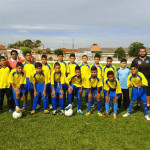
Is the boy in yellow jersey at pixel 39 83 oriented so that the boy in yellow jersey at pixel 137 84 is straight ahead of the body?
no

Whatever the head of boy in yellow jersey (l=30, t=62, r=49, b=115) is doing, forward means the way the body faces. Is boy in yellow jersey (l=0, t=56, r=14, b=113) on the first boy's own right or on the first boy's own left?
on the first boy's own right

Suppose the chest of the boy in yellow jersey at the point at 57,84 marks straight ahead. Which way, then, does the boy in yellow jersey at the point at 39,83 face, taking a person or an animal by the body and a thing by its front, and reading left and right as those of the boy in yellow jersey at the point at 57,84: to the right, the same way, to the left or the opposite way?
the same way

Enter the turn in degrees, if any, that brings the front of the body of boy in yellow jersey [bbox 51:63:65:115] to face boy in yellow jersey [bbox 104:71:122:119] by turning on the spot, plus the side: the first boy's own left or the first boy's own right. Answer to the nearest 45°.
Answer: approximately 90° to the first boy's own left

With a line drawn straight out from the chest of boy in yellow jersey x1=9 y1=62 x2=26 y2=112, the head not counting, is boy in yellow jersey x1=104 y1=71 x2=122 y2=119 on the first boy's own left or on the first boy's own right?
on the first boy's own left

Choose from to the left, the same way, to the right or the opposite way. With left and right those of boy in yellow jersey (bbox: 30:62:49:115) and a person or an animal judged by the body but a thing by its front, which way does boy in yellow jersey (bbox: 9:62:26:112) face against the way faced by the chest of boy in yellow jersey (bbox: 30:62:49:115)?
the same way

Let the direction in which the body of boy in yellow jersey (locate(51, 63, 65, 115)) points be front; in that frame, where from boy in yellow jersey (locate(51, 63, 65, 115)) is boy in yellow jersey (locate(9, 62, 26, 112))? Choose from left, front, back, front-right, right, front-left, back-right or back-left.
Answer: right

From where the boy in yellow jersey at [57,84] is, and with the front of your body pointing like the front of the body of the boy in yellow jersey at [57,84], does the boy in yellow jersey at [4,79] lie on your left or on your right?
on your right

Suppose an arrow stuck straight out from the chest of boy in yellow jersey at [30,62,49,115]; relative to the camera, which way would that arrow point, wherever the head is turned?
toward the camera

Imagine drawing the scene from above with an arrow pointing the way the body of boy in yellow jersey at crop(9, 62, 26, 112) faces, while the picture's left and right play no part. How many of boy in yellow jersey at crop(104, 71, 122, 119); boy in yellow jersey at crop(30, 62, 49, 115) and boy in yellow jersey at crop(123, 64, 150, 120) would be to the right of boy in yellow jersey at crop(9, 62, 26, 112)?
0

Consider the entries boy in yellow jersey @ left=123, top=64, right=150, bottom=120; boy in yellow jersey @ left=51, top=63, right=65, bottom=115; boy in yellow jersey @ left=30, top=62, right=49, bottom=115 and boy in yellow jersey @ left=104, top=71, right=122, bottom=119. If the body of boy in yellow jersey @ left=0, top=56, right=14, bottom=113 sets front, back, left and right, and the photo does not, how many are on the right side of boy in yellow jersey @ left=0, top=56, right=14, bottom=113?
0

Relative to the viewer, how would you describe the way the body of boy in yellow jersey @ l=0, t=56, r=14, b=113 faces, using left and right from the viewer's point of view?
facing the viewer

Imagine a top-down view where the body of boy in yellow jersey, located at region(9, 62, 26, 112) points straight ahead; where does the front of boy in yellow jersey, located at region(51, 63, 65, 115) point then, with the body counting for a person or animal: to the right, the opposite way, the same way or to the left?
the same way

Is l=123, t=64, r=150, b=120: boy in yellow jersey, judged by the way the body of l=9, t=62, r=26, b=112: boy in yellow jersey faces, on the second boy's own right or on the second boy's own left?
on the second boy's own left

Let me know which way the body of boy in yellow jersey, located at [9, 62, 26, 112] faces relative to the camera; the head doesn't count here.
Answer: toward the camera
